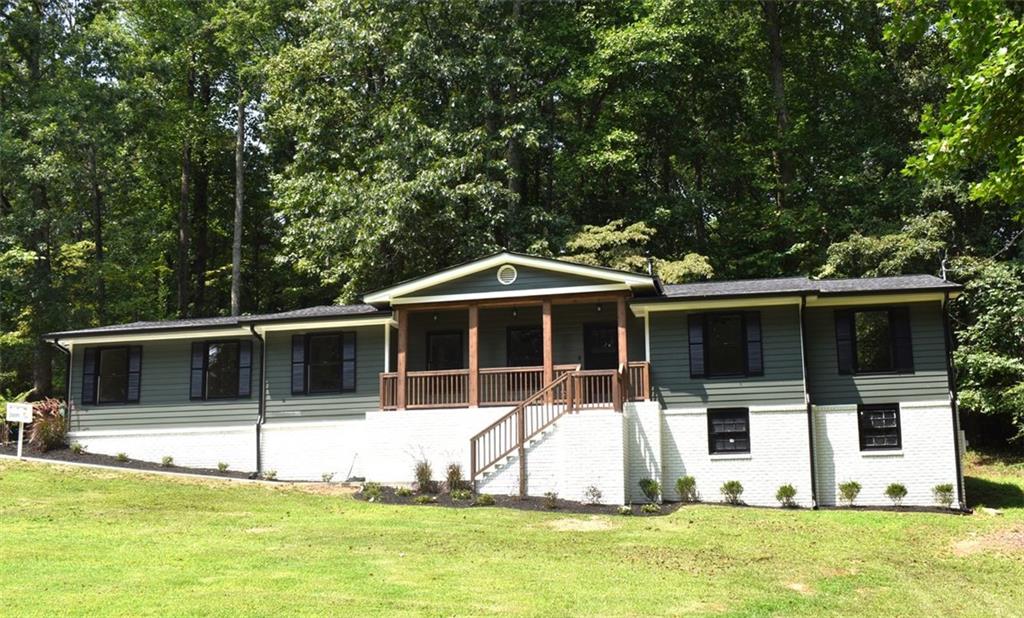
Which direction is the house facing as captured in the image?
toward the camera

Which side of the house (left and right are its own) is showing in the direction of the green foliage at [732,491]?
left

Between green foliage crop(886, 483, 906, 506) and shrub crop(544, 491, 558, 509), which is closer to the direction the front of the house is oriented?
the shrub

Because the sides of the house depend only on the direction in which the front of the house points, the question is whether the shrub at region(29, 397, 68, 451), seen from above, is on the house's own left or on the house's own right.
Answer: on the house's own right

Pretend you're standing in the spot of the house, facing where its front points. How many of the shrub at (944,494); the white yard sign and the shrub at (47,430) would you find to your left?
1

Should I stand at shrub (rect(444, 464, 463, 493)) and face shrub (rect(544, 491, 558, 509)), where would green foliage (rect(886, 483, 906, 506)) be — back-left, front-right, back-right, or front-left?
front-left

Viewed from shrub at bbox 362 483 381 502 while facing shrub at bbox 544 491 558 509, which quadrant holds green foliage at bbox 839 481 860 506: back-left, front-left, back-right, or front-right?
front-left

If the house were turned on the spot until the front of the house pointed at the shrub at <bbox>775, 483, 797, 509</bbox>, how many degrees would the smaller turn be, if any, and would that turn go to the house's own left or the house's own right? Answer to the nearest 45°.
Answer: approximately 90° to the house's own left

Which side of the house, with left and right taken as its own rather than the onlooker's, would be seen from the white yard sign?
right
